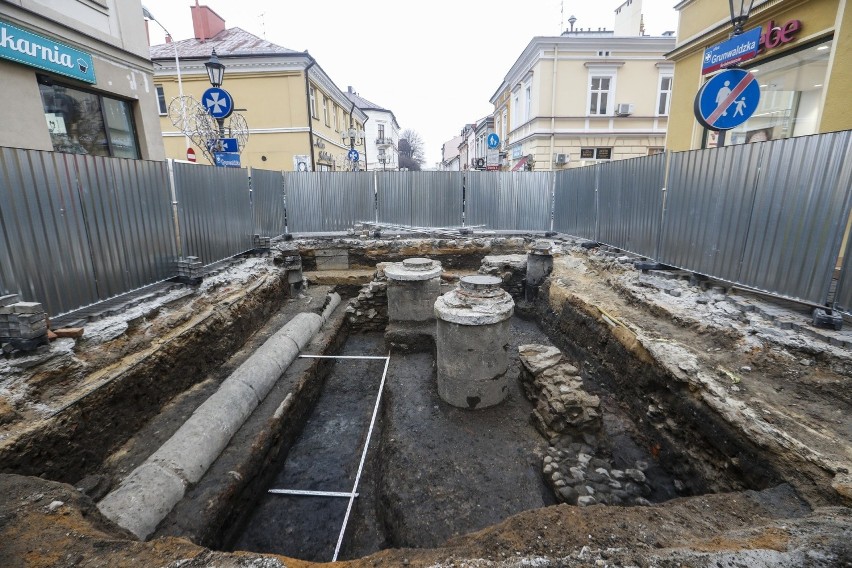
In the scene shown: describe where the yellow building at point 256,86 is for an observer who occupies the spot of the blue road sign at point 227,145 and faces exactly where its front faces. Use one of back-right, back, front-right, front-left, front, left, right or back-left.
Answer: back

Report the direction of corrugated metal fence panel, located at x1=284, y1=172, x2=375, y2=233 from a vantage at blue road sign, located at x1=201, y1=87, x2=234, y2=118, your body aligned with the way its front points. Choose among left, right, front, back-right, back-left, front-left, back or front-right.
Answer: back-left

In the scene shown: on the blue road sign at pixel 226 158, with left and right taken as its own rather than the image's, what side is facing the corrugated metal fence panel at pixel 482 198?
left

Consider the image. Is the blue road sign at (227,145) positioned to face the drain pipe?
yes

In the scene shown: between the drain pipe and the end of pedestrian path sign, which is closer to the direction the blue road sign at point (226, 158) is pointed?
the drain pipe

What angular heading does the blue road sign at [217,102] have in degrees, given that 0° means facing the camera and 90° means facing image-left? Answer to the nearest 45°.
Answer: approximately 0°

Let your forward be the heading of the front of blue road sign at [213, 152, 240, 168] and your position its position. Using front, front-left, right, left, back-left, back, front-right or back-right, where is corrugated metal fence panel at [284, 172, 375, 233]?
back-left

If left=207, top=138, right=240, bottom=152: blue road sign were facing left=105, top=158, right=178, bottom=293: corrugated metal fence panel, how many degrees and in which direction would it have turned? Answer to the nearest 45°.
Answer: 0° — it already faces it
